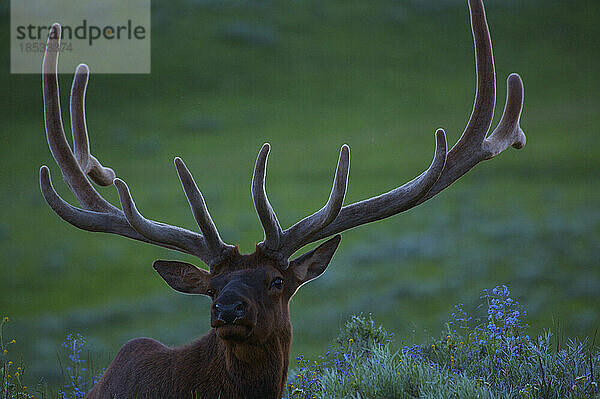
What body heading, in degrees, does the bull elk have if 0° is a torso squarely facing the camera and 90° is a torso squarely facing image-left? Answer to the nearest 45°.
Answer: approximately 315°
